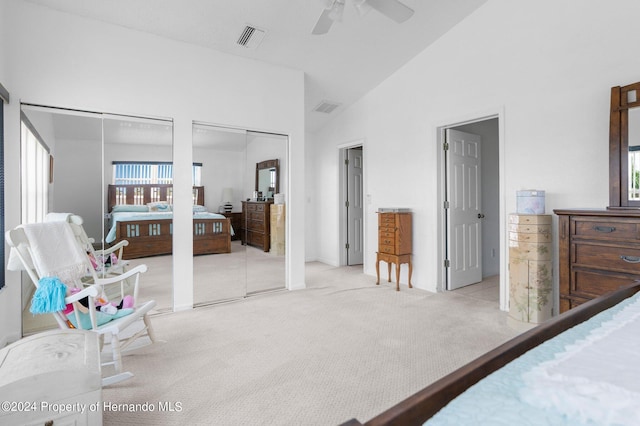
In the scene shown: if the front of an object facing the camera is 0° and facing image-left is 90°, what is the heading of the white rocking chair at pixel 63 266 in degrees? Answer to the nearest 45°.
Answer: approximately 315°

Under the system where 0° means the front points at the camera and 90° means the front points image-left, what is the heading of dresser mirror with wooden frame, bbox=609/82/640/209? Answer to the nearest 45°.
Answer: approximately 45°

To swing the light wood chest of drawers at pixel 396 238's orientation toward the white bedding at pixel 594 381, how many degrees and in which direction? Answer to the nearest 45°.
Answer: approximately 45° to its left

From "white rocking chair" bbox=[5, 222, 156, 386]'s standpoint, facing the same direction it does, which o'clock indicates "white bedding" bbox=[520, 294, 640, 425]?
The white bedding is roughly at 1 o'clock from the white rocking chair.

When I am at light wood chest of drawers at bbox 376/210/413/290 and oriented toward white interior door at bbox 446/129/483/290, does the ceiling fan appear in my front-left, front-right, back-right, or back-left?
back-right

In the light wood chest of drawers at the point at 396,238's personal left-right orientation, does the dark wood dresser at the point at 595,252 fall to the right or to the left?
on its left

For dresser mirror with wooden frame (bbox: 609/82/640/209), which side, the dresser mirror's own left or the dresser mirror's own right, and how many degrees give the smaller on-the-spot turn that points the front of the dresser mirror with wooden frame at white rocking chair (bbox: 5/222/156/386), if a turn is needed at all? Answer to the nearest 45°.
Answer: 0° — it already faces it

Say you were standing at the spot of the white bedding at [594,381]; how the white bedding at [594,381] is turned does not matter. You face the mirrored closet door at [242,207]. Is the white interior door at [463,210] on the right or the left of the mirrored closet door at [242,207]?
right
